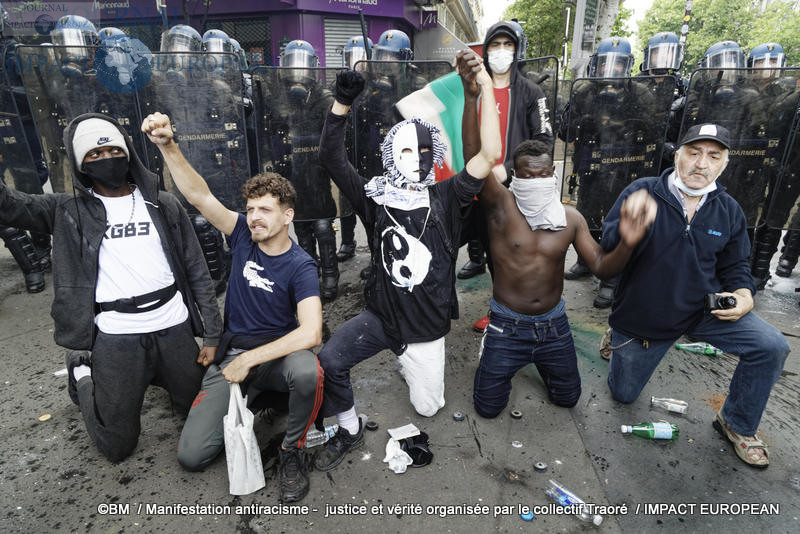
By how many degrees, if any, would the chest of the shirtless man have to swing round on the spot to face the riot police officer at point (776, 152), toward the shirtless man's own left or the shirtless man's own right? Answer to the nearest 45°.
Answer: approximately 135° to the shirtless man's own left

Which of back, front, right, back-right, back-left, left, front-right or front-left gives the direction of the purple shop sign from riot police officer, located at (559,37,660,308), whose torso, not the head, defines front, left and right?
back-right

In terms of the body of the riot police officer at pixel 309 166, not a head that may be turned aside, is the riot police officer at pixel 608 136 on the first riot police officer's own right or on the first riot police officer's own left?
on the first riot police officer's own left

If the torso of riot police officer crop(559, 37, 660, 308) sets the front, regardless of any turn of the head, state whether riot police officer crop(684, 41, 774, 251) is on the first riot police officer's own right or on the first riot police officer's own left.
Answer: on the first riot police officer's own left

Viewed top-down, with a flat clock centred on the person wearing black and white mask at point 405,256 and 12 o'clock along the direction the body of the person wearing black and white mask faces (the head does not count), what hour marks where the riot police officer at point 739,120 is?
The riot police officer is roughly at 8 o'clock from the person wearing black and white mask.

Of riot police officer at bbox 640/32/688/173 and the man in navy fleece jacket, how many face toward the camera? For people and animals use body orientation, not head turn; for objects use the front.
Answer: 2
